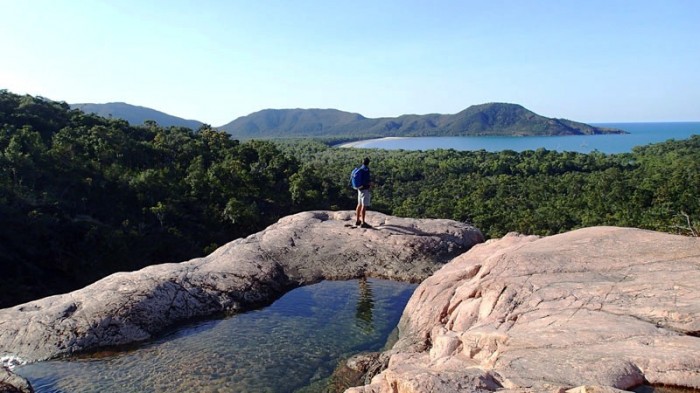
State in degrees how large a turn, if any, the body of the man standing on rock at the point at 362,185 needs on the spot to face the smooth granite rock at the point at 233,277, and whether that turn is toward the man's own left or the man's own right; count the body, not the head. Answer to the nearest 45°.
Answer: approximately 180°

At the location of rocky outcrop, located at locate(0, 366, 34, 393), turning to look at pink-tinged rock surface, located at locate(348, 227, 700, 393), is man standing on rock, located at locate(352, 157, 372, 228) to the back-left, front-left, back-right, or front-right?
front-left

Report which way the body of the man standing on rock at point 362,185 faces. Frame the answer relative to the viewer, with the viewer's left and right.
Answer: facing away from the viewer and to the right of the viewer

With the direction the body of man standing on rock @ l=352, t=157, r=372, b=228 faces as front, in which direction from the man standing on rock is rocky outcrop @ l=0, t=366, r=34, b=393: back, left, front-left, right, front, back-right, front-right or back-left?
back

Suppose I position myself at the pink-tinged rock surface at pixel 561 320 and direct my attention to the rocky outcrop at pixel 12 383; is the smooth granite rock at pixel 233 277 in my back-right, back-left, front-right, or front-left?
front-right

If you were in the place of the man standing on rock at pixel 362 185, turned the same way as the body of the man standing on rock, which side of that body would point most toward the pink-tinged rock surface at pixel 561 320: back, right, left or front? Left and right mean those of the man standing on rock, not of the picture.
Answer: right
